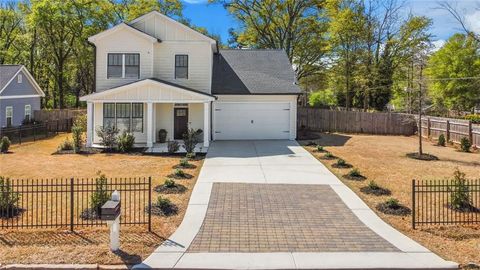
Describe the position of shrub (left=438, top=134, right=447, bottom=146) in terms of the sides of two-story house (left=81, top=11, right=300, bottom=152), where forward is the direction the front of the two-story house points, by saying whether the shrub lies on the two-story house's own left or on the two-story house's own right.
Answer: on the two-story house's own left

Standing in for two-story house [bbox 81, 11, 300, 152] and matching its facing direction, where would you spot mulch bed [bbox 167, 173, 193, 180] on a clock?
The mulch bed is roughly at 12 o'clock from the two-story house.

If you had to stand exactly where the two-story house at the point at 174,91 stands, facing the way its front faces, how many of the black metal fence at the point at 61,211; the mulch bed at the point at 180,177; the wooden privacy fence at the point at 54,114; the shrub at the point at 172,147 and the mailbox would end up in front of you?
4

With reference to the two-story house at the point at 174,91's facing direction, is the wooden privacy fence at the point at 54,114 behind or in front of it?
behind

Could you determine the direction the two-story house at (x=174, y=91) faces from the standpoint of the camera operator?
facing the viewer

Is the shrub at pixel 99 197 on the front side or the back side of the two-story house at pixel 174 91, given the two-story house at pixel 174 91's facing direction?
on the front side

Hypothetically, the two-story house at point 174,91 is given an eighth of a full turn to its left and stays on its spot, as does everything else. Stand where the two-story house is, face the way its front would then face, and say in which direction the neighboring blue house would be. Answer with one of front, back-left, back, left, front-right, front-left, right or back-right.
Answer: back

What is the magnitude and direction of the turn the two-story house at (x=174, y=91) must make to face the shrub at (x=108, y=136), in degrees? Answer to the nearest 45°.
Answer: approximately 45° to its right

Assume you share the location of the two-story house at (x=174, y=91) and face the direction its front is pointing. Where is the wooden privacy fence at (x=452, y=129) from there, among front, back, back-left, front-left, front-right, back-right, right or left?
left

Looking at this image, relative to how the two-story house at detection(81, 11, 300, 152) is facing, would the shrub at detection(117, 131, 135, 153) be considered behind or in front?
in front

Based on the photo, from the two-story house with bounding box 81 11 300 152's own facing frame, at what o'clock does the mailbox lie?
The mailbox is roughly at 12 o'clock from the two-story house.

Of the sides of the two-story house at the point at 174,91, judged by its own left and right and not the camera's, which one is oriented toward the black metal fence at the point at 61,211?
front
